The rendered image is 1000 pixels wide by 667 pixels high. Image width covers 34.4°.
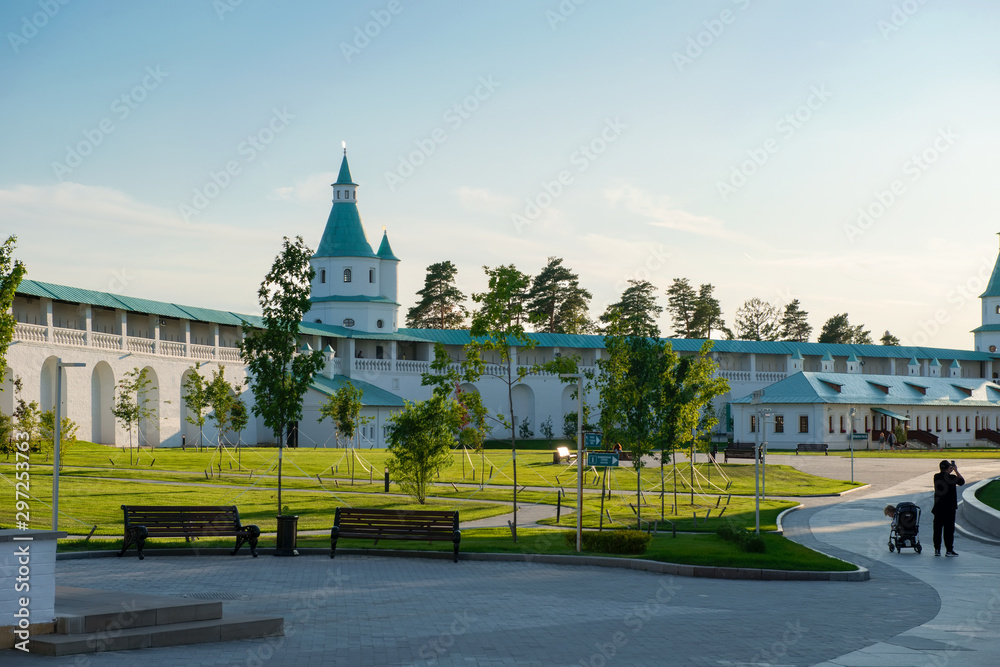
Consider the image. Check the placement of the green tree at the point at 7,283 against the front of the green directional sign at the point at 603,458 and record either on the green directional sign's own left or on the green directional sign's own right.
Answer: on the green directional sign's own right

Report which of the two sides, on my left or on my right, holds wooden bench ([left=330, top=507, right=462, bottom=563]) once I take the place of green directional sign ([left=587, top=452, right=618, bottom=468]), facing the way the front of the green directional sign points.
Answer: on my right

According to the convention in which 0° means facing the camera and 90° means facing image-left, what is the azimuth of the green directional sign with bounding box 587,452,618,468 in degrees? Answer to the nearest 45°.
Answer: approximately 0°

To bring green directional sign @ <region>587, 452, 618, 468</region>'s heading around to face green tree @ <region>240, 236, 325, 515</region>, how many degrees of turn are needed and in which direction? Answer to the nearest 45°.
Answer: approximately 135° to its right

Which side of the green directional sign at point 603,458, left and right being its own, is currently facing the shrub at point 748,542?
left

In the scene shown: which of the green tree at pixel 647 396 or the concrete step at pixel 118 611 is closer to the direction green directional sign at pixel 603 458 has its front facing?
the concrete step

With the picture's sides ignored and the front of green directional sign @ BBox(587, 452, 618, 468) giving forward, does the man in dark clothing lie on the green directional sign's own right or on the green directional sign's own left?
on the green directional sign's own left

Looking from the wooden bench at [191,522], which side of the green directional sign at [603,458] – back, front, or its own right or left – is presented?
right

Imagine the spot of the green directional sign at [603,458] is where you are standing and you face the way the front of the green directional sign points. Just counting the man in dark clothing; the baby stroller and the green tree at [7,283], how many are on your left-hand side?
2

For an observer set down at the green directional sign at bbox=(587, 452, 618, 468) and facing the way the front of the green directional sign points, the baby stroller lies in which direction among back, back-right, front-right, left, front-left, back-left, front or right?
left

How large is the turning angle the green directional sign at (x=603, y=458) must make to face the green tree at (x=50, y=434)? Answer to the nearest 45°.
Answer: approximately 135° to its right

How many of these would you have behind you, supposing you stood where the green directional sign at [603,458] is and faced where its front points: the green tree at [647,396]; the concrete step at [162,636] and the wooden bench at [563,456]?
2

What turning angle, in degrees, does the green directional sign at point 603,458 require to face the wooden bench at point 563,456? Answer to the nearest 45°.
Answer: approximately 180°

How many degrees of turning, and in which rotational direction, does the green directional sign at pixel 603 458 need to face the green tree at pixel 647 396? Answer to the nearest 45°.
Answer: approximately 180°
